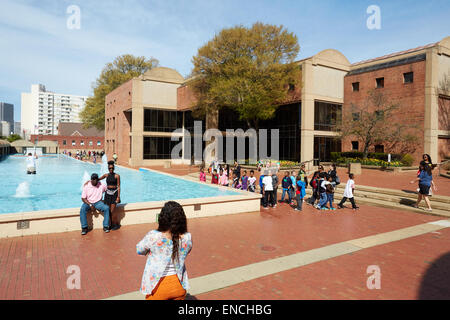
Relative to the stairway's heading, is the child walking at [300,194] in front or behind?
in front

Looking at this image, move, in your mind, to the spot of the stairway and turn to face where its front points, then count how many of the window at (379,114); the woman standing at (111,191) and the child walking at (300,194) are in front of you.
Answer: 2

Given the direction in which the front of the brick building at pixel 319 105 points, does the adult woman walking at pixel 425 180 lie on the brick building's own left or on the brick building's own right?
on the brick building's own left

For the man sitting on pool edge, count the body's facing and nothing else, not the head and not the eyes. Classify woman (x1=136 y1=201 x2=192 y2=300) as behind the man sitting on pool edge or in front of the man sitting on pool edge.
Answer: in front

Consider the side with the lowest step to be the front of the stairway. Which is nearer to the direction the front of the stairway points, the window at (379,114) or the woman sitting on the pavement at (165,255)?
the woman sitting on the pavement

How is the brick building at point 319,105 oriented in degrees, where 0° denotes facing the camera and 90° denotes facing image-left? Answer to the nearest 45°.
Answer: approximately 45°

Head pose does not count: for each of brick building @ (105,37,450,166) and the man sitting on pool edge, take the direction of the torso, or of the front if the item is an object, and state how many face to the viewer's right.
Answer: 0

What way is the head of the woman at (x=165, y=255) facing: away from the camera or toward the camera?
away from the camera

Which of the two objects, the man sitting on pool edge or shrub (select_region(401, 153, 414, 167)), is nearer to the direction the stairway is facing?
the man sitting on pool edge

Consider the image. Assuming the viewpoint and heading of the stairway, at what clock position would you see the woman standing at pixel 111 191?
The woman standing is roughly at 12 o'clock from the stairway.

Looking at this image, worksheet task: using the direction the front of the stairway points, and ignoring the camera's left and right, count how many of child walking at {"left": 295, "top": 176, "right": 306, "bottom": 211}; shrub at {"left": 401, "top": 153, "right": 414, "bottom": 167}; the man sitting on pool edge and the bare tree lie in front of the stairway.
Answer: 2
